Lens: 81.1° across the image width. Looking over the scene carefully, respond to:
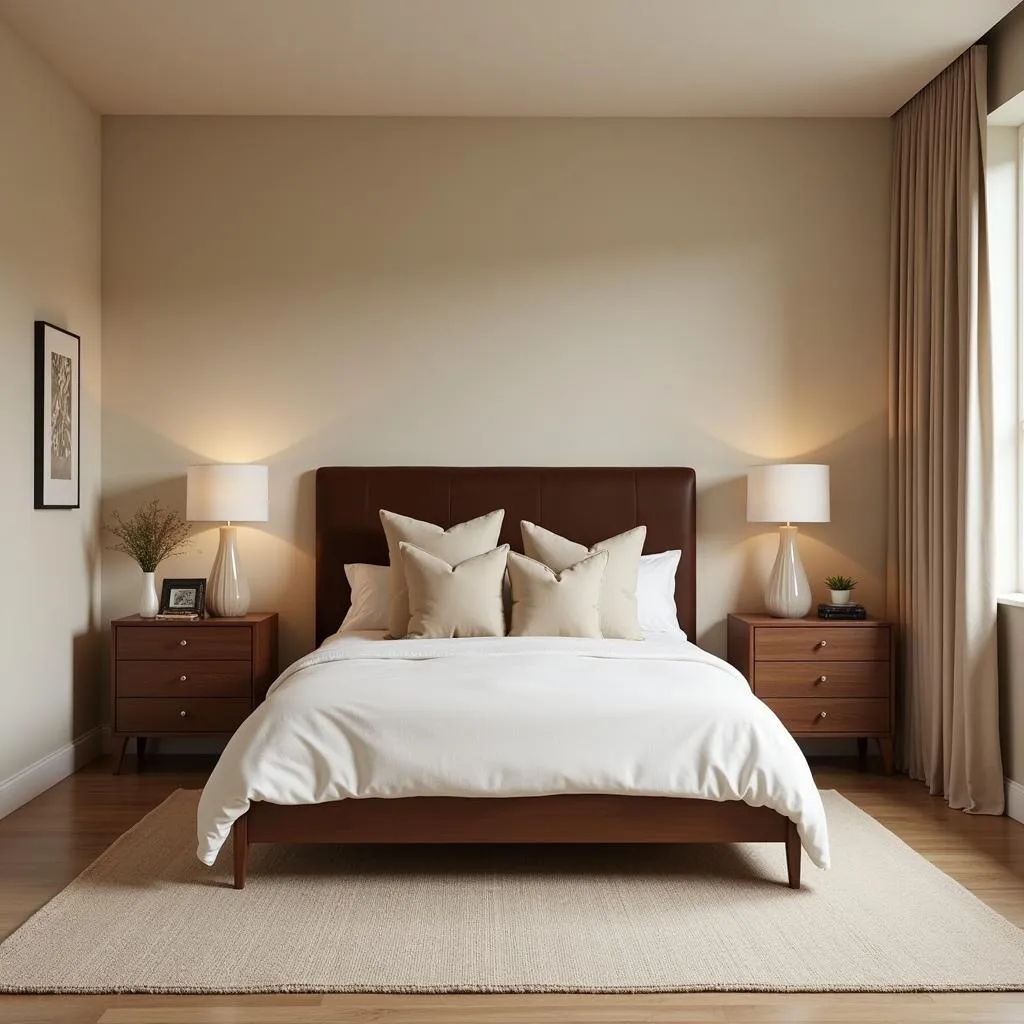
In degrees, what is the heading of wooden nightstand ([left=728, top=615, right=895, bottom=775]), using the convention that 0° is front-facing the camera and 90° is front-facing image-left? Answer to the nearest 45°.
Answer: approximately 0°

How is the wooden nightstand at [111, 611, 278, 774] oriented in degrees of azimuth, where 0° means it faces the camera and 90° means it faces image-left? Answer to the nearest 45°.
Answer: approximately 0°

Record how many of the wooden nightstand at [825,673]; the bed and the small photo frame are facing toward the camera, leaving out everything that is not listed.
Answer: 3

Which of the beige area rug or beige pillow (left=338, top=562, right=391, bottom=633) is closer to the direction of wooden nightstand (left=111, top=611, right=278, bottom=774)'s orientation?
the beige area rug

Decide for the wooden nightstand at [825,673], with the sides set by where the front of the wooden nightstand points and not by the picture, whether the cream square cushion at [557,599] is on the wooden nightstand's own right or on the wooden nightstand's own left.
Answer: on the wooden nightstand's own right

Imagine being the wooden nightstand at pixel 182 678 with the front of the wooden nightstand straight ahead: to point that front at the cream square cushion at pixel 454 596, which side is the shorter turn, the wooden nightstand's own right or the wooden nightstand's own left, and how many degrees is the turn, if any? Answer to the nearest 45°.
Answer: approximately 45° to the wooden nightstand's own left

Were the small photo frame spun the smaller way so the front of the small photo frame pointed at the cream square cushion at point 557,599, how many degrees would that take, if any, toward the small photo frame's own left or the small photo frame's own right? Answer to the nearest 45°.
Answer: approximately 45° to the small photo frame's own left
